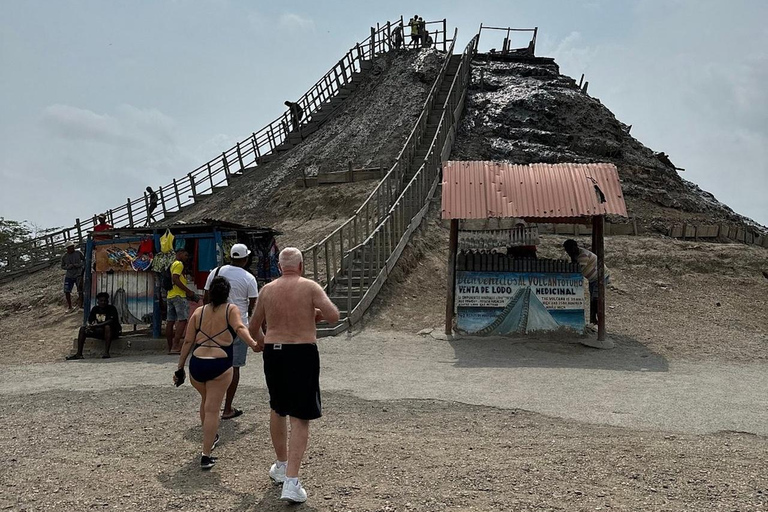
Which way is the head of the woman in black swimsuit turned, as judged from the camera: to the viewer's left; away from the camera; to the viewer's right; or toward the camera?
away from the camera

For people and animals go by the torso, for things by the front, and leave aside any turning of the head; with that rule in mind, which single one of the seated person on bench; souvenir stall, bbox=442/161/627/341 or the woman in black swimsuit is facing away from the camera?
the woman in black swimsuit

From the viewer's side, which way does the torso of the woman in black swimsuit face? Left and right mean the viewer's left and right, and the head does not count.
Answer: facing away from the viewer

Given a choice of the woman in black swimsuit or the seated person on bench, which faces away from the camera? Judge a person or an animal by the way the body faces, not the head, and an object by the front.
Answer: the woman in black swimsuit

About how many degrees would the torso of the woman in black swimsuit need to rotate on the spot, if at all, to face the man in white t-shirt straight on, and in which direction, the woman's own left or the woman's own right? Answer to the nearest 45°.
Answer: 0° — they already face them

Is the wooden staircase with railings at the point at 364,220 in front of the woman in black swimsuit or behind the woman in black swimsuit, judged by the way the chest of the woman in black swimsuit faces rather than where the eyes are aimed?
in front

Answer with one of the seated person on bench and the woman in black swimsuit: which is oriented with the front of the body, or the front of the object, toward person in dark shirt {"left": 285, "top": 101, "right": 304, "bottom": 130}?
the woman in black swimsuit

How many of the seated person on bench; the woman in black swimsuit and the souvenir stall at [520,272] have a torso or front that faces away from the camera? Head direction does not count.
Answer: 1

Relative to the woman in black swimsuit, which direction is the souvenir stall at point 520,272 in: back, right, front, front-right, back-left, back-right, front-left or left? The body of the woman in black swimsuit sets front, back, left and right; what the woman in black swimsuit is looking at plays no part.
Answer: front-right

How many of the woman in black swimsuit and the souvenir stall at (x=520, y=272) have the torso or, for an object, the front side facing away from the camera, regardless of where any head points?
1

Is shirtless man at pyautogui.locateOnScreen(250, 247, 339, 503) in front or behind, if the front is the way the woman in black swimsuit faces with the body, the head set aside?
behind

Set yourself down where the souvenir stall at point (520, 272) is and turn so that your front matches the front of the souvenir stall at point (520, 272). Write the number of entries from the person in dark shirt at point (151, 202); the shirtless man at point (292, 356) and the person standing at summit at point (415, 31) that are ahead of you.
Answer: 1

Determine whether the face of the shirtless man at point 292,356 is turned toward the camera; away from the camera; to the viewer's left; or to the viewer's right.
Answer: away from the camera

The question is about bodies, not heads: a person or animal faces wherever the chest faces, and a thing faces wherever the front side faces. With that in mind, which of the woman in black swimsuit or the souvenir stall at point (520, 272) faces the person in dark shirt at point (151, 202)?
the woman in black swimsuit
